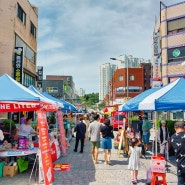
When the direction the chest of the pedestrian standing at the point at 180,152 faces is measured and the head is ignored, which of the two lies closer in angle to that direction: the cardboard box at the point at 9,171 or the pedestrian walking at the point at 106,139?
the pedestrian walking

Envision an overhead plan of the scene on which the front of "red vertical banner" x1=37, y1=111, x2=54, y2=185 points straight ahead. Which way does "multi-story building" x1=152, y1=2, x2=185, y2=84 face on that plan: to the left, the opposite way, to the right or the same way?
to the right

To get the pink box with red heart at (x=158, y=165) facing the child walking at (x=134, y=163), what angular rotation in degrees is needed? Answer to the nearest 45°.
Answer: approximately 135° to its right

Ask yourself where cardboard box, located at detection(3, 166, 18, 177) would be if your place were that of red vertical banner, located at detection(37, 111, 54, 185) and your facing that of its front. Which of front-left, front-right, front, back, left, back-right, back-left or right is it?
back-right

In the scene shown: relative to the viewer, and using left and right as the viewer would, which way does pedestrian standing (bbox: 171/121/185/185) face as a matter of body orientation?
facing away from the viewer

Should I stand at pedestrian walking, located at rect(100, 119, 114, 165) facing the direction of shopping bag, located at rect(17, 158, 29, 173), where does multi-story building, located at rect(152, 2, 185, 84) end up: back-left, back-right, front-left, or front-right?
back-right

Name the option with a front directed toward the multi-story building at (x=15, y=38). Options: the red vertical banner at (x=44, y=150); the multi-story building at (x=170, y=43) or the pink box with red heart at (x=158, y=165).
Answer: the multi-story building at (x=170, y=43)

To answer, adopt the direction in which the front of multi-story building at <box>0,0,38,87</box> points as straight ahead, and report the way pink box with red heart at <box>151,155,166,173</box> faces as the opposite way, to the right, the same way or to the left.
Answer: to the right

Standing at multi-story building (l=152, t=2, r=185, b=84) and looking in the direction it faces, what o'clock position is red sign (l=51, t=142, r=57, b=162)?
The red sign is roughly at 11 o'clock from the multi-story building.

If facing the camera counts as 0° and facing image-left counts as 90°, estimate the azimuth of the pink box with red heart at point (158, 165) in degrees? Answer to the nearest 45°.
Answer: approximately 0°

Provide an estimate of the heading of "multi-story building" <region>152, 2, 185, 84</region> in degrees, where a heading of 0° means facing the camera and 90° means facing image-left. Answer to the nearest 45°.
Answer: approximately 45°

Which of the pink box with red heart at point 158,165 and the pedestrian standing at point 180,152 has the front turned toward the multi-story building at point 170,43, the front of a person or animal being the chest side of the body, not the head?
the pedestrian standing

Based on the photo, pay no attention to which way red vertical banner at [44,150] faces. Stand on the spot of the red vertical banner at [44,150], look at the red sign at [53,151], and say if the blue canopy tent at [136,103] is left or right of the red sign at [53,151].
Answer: right
